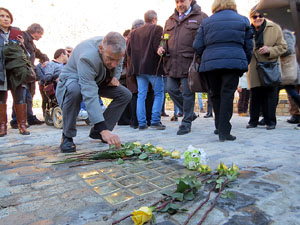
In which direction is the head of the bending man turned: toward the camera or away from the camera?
toward the camera

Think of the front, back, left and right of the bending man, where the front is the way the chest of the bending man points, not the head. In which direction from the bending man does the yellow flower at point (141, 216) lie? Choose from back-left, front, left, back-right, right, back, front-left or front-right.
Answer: front-right

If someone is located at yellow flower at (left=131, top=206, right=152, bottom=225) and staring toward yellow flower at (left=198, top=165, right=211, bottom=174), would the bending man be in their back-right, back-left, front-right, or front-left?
front-left

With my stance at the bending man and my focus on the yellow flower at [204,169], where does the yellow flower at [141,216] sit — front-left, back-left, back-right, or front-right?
front-right

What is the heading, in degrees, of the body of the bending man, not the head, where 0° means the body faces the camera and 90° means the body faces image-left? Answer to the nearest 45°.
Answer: approximately 315°

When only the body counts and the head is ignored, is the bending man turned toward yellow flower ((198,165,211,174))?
yes
